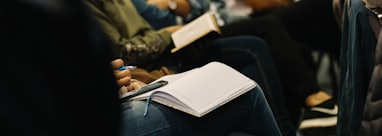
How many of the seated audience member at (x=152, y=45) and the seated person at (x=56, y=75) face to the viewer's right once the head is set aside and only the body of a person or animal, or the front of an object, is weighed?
2

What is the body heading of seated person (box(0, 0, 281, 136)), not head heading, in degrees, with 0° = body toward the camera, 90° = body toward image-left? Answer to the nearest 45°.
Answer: approximately 270°

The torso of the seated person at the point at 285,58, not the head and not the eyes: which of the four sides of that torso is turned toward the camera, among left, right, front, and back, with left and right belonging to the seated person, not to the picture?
right

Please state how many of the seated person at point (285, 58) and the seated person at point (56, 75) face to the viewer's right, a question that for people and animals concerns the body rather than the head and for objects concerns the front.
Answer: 2

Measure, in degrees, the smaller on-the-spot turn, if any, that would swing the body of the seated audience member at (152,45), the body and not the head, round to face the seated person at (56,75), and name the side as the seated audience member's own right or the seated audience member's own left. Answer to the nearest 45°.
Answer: approximately 90° to the seated audience member's own right

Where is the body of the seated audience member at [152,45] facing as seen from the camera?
to the viewer's right
